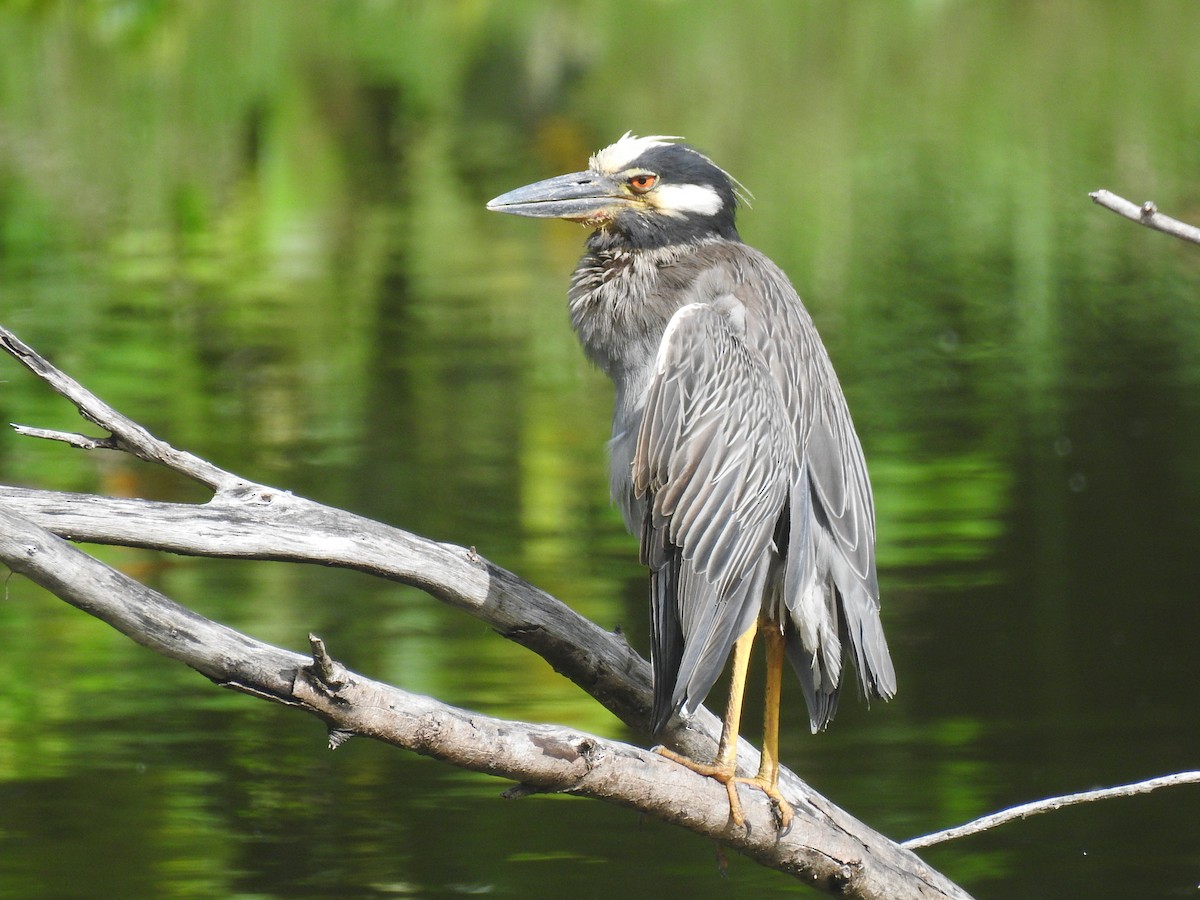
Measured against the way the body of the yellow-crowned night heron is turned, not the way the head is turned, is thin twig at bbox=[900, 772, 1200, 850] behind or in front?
behind

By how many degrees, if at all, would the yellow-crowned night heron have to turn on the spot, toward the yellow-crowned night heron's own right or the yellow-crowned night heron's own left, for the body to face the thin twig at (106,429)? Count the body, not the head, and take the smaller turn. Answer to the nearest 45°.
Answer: approximately 45° to the yellow-crowned night heron's own left
